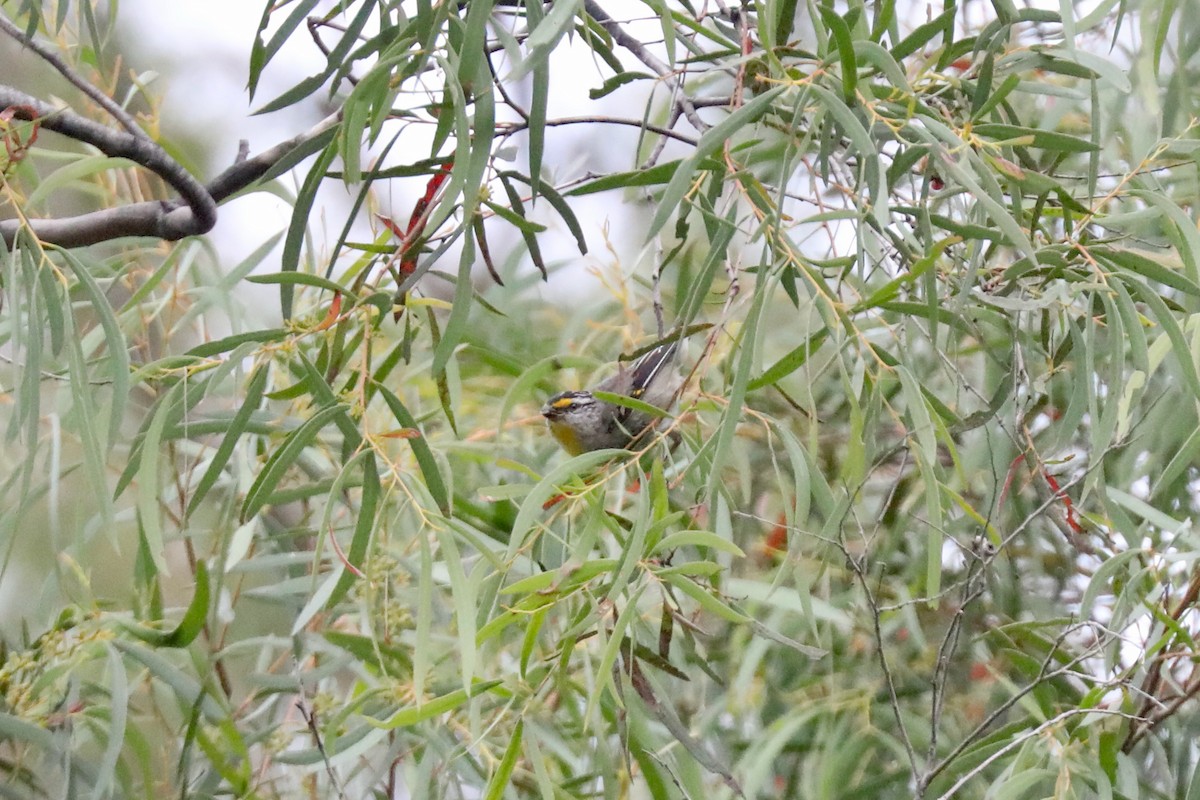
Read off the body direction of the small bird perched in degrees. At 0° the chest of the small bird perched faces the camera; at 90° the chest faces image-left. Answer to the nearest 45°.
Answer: approximately 90°
